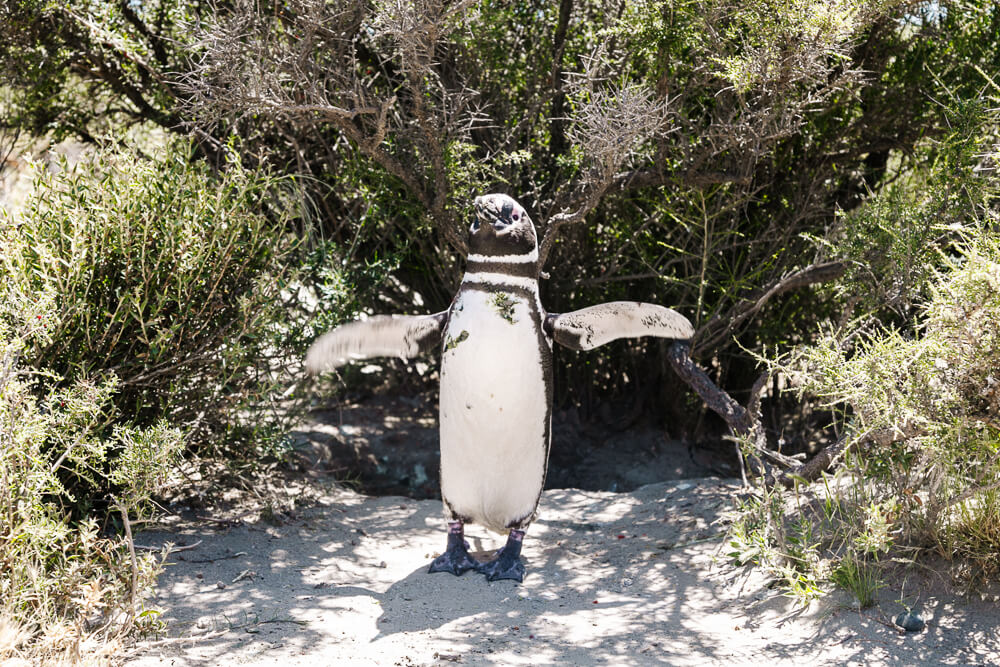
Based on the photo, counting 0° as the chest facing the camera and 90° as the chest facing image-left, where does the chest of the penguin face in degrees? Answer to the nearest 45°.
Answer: approximately 0°

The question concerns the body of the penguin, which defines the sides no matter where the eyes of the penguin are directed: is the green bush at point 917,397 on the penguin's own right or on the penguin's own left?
on the penguin's own left

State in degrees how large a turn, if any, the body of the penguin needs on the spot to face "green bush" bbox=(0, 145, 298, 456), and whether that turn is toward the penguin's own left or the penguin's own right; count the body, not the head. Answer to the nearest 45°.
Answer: approximately 90° to the penguin's own right

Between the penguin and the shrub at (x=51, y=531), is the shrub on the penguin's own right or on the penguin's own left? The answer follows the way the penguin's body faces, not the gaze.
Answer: on the penguin's own right

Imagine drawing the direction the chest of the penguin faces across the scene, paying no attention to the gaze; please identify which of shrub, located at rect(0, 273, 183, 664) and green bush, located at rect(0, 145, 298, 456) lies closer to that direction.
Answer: the shrub

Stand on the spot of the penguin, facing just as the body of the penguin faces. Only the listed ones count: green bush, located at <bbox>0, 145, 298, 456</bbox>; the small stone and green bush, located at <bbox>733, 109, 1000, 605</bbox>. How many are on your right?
1
